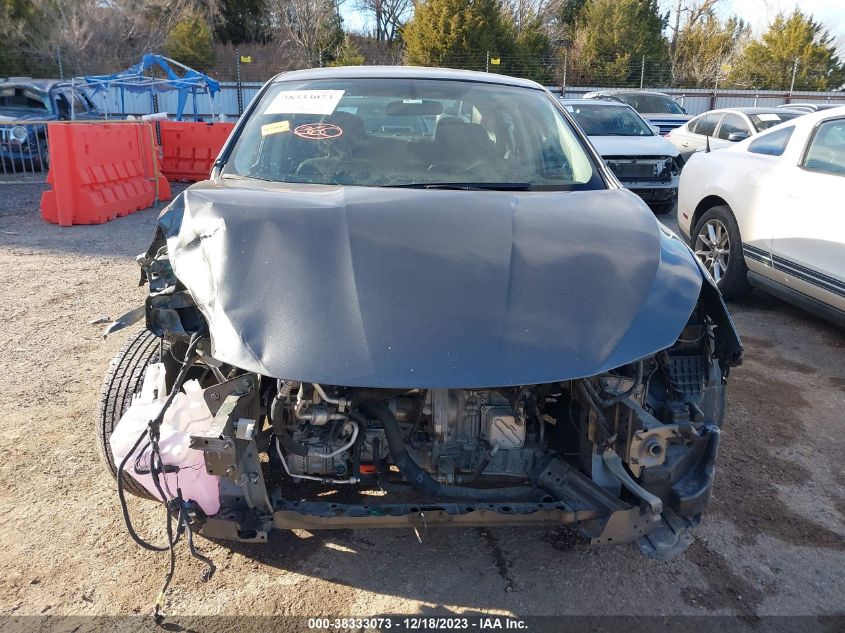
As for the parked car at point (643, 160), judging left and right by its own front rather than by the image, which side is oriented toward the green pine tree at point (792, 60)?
back

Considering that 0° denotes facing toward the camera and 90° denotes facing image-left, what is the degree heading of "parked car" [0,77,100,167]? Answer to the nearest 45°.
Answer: approximately 45°

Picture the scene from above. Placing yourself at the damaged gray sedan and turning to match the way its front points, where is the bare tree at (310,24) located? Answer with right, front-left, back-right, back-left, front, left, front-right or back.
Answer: back

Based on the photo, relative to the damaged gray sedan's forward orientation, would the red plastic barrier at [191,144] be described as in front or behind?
behind

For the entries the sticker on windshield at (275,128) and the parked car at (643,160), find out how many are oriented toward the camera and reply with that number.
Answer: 2

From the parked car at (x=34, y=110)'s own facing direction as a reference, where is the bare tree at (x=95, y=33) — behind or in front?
behind

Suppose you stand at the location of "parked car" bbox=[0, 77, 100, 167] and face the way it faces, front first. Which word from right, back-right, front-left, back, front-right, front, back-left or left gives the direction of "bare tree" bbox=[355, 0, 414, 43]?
back

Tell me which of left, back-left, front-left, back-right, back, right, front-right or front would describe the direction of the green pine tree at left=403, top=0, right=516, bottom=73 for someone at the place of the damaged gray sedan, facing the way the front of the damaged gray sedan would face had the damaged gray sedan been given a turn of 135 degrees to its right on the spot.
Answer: front-right

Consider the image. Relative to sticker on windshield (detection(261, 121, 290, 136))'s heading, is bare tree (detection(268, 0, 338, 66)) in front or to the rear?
to the rear
